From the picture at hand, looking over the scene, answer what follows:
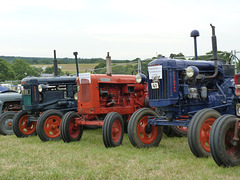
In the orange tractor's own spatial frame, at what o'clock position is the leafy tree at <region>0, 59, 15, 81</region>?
The leafy tree is roughly at 4 o'clock from the orange tractor.

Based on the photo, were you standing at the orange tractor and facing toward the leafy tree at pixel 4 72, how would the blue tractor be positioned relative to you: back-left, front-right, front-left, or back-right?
back-right

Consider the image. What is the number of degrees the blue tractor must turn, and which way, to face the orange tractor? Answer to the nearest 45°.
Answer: approximately 90° to its right

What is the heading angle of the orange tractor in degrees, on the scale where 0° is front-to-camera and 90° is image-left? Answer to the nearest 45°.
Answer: approximately 45°

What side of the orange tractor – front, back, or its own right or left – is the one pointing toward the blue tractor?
left

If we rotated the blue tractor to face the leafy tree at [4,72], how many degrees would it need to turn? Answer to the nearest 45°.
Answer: approximately 90° to its right

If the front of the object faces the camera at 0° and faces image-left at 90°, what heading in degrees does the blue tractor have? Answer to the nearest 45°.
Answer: approximately 45°
